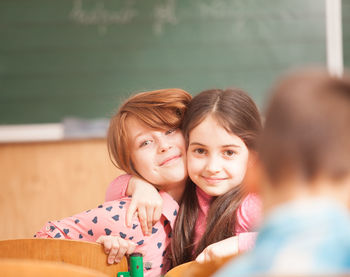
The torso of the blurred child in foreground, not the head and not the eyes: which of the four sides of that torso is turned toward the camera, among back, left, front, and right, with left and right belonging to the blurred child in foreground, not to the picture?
back

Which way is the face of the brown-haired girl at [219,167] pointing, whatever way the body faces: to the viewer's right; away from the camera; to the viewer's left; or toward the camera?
toward the camera

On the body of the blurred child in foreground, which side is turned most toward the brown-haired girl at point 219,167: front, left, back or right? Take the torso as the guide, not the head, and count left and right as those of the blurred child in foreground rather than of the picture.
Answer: front
